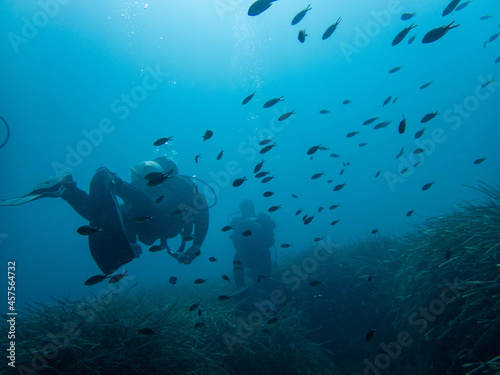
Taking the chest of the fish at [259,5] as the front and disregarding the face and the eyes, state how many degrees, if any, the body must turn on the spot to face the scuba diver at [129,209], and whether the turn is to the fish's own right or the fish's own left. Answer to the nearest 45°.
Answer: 0° — it already faces them

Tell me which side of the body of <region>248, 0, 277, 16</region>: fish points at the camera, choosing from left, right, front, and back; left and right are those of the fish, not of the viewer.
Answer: left
